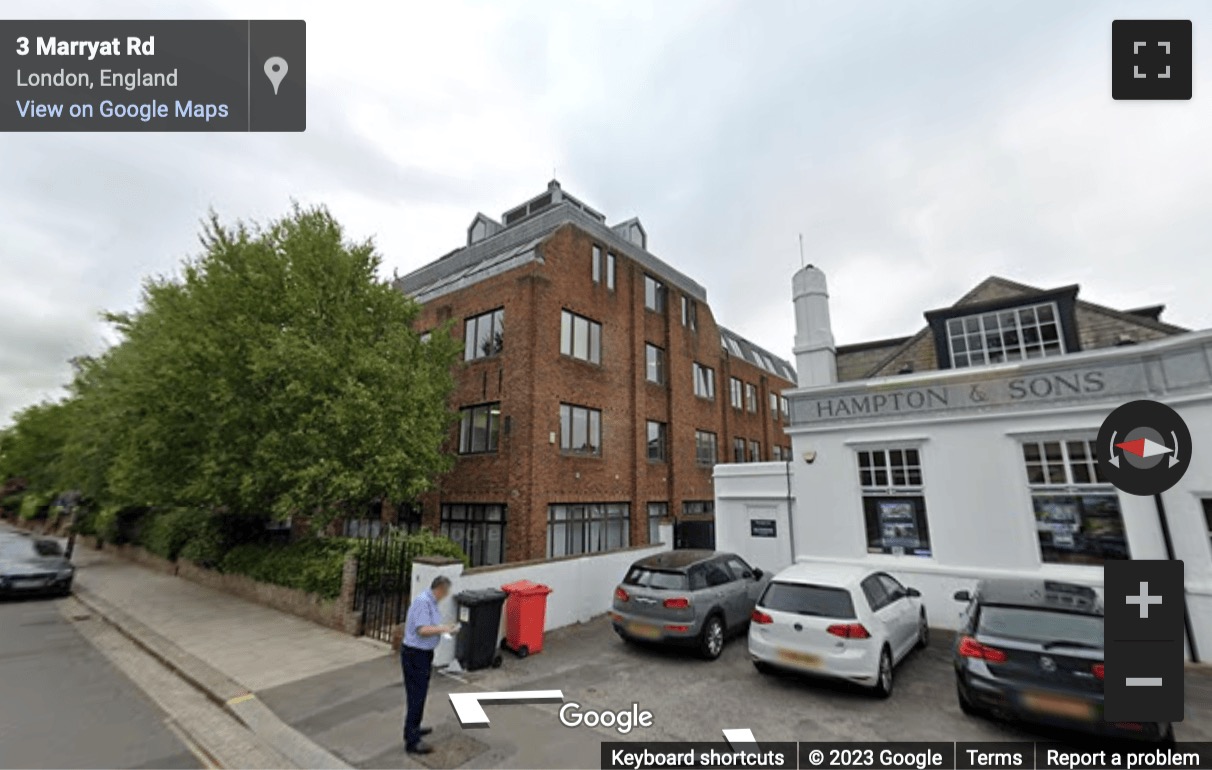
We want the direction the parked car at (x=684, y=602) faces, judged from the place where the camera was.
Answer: facing away from the viewer and to the right of the viewer

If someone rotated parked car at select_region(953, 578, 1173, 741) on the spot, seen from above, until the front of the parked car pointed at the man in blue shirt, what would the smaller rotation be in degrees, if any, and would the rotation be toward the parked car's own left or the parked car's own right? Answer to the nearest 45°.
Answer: approximately 135° to the parked car's own left

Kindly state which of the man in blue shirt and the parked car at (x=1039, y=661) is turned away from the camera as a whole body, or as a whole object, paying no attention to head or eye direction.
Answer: the parked car

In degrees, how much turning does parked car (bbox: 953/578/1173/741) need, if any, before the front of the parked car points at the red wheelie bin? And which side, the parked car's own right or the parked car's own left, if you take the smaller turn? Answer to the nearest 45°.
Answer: approximately 90° to the parked car's own left

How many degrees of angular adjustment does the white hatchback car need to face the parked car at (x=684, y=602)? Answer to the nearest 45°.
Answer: approximately 90° to its left

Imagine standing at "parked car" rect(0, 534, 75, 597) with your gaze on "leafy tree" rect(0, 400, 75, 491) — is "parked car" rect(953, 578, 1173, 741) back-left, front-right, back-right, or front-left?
back-right

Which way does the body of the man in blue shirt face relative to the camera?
to the viewer's right

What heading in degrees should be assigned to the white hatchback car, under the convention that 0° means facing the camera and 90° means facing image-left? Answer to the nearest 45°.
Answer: approximately 225°

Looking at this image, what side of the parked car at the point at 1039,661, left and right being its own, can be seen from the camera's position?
back

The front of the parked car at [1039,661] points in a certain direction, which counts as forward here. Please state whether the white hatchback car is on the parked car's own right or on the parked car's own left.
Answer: on the parked car's own left

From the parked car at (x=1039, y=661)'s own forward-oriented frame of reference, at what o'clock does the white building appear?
The white building is roughly at 12 o'clock from the parked car.
